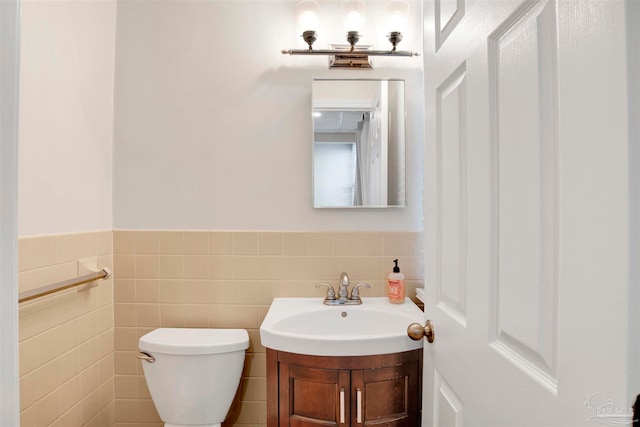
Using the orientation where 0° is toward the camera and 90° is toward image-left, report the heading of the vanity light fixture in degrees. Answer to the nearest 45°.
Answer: approximately 0°

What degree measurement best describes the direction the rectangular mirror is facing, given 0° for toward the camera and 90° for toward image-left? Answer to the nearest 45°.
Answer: approximately 0°

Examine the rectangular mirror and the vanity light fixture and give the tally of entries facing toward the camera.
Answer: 2
